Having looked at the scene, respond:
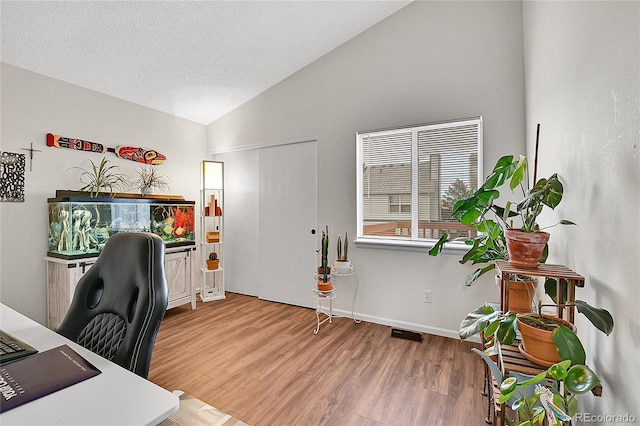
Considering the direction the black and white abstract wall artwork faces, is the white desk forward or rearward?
forward

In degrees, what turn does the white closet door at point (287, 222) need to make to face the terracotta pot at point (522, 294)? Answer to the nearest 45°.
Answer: approximately 90° to its left

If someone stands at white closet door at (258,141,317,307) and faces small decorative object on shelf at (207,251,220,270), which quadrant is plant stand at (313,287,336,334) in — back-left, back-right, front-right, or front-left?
back-left

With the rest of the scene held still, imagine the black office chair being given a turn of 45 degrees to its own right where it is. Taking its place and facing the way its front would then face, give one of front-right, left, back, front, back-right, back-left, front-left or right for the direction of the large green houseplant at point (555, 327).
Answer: back-left

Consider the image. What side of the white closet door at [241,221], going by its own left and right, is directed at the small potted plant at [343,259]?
left

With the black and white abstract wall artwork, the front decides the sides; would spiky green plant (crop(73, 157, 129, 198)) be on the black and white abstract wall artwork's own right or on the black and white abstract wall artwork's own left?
on the black and white abstract wall artwork's own left

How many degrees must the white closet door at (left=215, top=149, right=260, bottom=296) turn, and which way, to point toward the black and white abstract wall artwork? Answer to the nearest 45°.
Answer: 0° — it already faces it

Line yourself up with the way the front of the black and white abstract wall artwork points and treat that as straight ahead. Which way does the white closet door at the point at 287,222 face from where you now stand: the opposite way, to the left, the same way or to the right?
to the right

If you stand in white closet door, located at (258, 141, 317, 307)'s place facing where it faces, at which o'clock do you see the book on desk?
The book on desk is roughly at 11 o'clock from the white closet door.

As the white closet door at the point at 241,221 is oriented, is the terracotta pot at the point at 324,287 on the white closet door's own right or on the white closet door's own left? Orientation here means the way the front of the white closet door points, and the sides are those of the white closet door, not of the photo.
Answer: on the white closet door's own left
